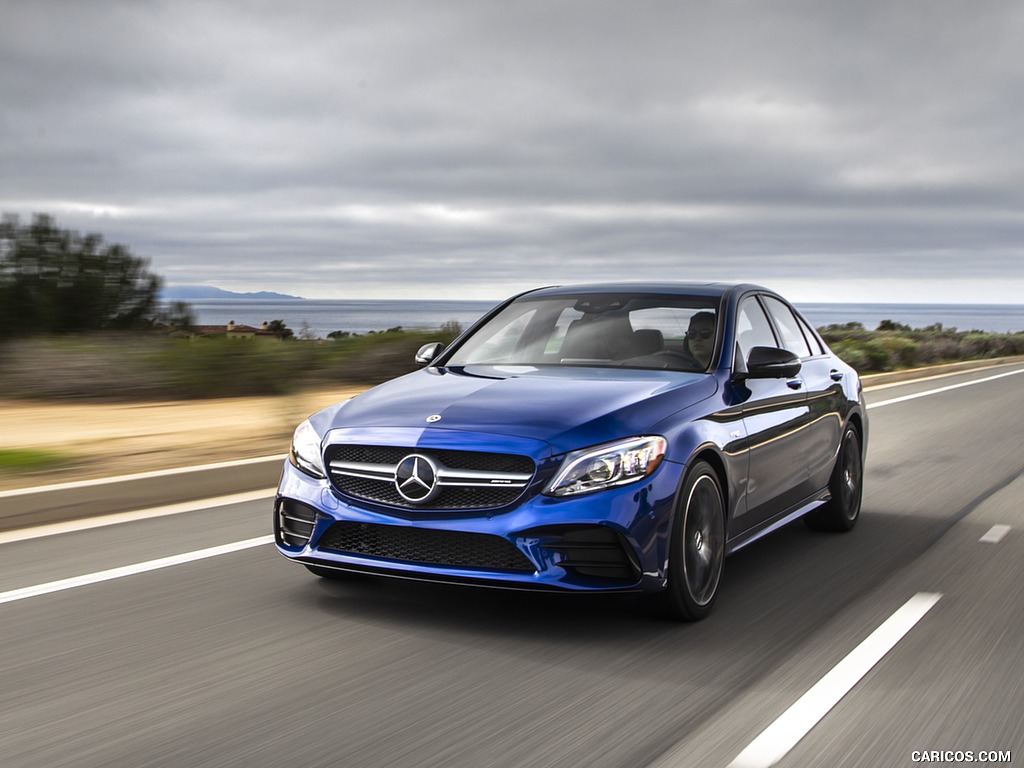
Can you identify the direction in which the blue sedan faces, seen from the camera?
facing the viewer and to the left of the viewer

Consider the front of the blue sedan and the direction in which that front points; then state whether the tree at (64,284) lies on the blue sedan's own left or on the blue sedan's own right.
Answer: on the blue sedan's own right
